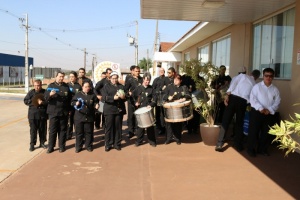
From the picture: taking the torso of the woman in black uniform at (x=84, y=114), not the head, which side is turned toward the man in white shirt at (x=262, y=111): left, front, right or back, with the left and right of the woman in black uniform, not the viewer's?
left

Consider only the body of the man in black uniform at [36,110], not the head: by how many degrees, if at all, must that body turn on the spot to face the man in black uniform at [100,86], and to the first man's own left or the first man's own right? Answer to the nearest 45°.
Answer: approximately 135° to the first man's own left

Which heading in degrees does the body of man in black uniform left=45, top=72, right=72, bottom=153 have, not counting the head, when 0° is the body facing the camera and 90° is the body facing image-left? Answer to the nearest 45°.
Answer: approximately 0°

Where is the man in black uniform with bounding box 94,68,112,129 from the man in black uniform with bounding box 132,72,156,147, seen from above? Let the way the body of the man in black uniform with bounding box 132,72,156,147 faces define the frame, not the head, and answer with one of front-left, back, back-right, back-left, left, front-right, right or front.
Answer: back-right

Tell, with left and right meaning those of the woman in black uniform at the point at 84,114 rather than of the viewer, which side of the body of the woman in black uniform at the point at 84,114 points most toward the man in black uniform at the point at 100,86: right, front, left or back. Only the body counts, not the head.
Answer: back
